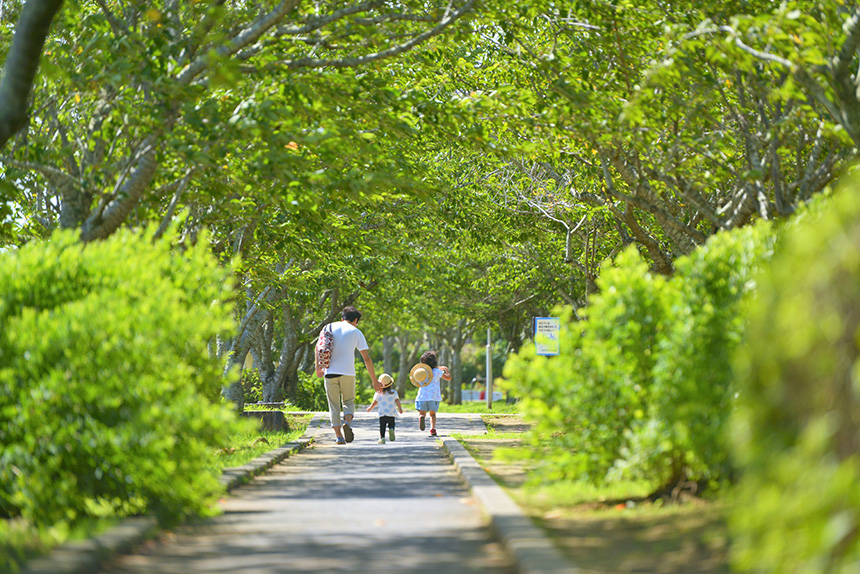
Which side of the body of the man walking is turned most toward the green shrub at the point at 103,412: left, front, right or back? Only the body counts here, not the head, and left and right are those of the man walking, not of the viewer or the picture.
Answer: back

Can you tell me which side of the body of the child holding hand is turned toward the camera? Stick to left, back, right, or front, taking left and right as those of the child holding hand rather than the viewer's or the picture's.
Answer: back

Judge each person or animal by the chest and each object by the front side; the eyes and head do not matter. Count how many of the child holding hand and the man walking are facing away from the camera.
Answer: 2

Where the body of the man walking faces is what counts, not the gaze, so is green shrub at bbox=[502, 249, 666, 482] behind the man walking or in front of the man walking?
behind

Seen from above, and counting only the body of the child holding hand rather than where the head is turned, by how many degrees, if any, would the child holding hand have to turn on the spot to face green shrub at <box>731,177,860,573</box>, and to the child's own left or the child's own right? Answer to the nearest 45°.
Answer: approximately 180°

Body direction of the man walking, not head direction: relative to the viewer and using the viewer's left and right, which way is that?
facing away from the viewer

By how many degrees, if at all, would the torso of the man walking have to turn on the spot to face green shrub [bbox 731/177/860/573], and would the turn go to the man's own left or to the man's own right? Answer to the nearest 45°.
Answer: approximately 180°
